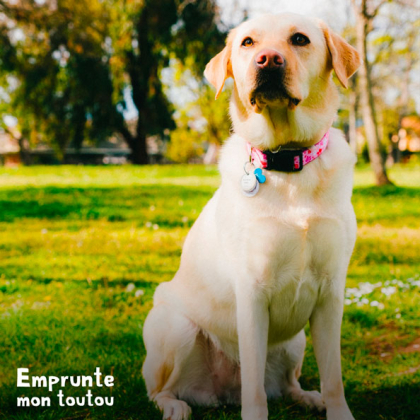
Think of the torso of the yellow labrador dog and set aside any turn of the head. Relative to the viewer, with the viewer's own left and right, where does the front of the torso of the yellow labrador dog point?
facing the viewer and to the right of the viewer

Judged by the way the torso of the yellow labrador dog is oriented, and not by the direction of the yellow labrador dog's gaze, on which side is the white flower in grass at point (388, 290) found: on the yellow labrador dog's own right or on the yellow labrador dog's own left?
on the yellow labrador dog's own left

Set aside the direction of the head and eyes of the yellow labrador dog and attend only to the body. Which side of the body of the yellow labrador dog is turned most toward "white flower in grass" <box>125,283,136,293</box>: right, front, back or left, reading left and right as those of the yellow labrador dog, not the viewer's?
back

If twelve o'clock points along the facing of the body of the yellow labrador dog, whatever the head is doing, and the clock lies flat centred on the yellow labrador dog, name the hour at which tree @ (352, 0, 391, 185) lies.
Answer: The tree is roughly at 8 o'clock from the yellow labrador dog.

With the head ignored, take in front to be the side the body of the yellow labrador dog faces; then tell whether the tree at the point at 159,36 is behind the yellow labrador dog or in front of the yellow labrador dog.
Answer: behind

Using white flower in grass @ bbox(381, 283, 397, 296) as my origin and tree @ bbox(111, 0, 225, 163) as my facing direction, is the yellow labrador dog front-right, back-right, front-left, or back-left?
back-left
